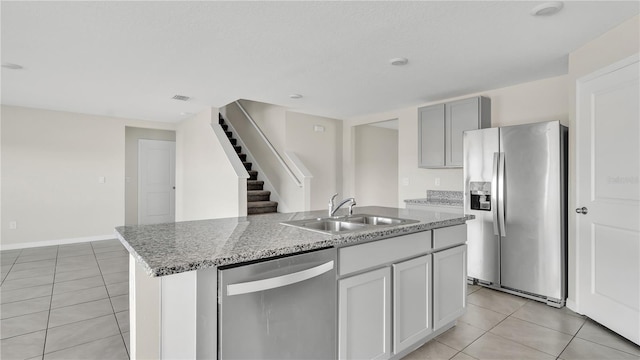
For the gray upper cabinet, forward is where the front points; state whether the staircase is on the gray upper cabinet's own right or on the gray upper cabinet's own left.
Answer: on the gray upper cabinet's own right

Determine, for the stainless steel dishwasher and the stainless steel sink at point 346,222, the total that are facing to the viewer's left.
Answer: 0

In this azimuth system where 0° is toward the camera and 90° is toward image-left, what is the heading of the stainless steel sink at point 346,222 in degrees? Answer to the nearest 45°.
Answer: approximately 315°

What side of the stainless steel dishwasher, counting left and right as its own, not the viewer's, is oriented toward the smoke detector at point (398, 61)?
left

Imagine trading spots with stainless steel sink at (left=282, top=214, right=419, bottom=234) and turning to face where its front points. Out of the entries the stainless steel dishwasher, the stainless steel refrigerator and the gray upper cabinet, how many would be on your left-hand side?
2

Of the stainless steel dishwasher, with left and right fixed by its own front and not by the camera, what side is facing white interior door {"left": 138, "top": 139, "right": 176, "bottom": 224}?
back

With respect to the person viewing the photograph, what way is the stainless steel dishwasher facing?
facing the viewer and to the right of the viewer
